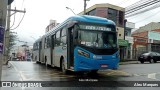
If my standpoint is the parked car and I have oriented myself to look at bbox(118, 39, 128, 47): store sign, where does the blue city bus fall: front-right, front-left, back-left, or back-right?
back-left

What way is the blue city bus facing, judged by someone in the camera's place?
facing the viewer and to the right of the viewer

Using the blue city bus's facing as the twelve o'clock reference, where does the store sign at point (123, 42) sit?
The store sign is roughly at 8 o'clock from the blue city bus.

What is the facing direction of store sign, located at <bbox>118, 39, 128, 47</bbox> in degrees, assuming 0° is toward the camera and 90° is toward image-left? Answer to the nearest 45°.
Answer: approximately 0°

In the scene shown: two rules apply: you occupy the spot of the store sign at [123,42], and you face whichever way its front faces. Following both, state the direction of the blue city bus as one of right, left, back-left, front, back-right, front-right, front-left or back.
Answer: front

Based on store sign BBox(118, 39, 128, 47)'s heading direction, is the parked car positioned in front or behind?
in front

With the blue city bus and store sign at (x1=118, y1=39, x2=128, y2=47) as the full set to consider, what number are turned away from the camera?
0
